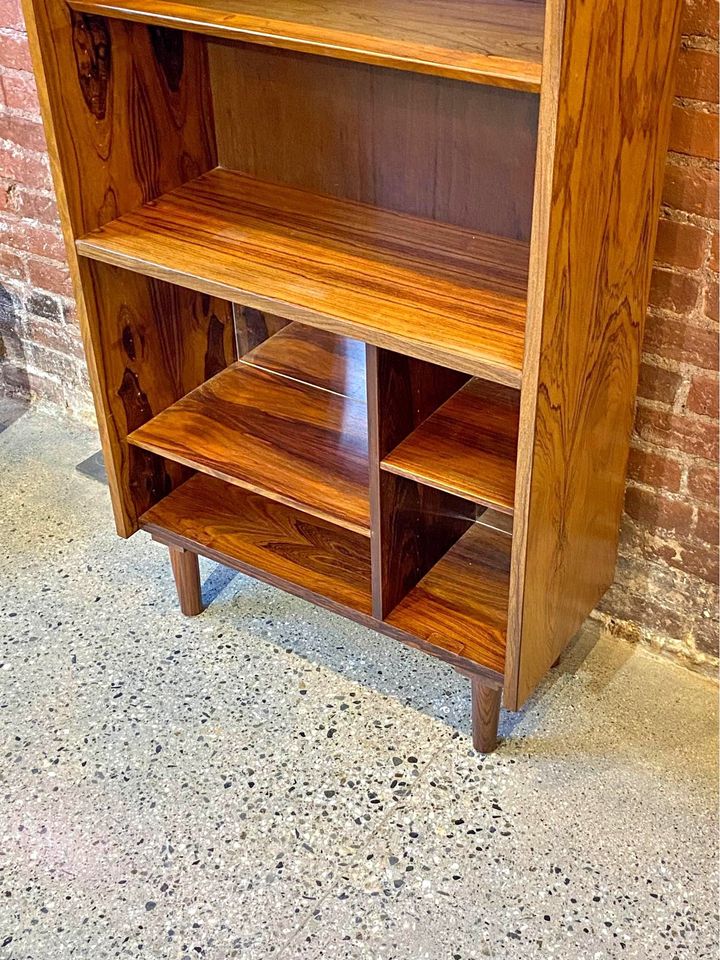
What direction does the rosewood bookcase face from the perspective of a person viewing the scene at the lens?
facing the viewer and to the left of the viewer
